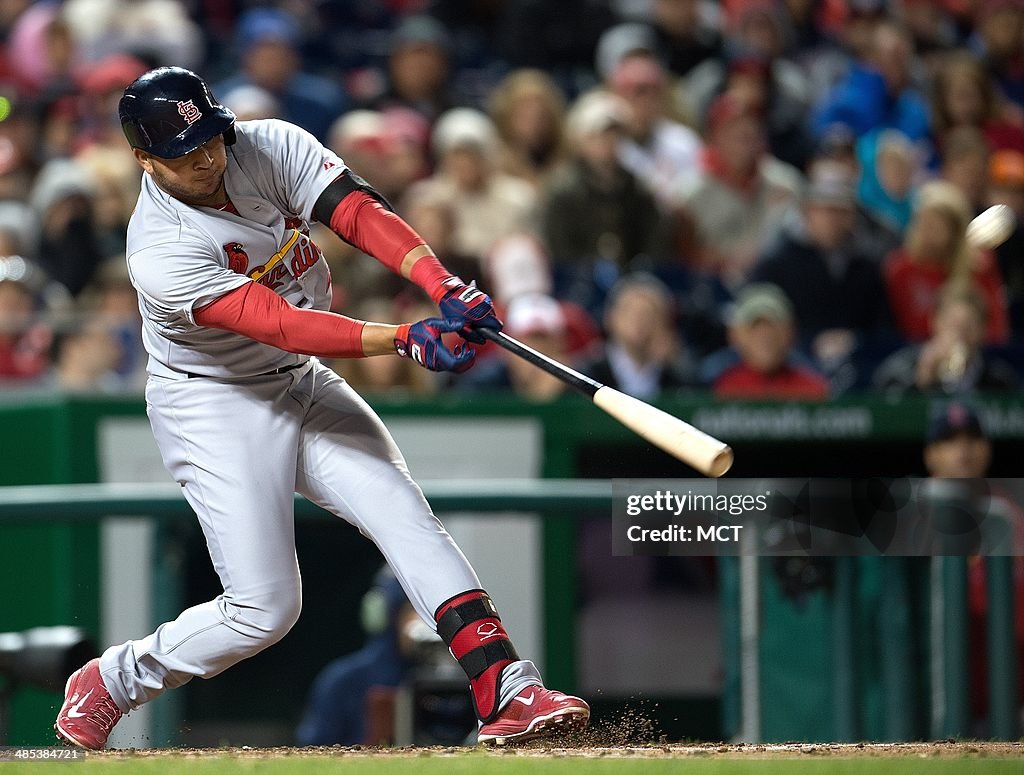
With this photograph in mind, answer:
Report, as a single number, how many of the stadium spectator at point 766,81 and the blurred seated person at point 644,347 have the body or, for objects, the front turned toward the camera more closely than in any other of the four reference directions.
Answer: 2

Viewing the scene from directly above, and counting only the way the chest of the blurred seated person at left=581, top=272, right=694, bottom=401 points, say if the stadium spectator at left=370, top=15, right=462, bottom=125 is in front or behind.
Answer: behind

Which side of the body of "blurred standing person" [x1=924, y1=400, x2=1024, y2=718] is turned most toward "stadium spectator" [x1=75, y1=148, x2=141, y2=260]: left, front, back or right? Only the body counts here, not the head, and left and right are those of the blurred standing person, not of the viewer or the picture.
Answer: right

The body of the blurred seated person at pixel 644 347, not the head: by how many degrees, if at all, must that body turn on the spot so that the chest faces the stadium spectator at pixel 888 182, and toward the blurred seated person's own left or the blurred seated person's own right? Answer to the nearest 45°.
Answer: approximately 135° to the blurred seated person's own left

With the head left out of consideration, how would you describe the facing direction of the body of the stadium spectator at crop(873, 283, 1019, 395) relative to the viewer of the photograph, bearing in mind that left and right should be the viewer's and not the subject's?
facing the viewer

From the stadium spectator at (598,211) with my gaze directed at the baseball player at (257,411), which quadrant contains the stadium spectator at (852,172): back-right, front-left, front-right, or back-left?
back-left

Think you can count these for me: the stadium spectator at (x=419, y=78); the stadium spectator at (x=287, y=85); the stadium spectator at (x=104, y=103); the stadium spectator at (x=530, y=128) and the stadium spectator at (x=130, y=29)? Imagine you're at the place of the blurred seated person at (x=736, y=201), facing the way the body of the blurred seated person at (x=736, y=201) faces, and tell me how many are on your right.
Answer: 5

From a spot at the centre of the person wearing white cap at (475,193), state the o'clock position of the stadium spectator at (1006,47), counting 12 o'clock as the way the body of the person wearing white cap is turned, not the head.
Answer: The stadium spectator is roughly at 8 o'clock from the person wearing white cap.

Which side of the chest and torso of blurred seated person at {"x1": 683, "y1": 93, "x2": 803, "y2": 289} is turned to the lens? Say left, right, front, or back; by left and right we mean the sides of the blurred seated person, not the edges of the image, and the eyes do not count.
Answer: front

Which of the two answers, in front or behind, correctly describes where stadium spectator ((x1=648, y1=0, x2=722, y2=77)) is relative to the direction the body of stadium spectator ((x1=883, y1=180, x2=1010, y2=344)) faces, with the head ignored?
behind

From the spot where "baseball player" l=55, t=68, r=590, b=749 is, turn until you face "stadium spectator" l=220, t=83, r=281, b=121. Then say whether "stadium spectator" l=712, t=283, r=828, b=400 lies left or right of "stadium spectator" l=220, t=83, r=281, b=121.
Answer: right
